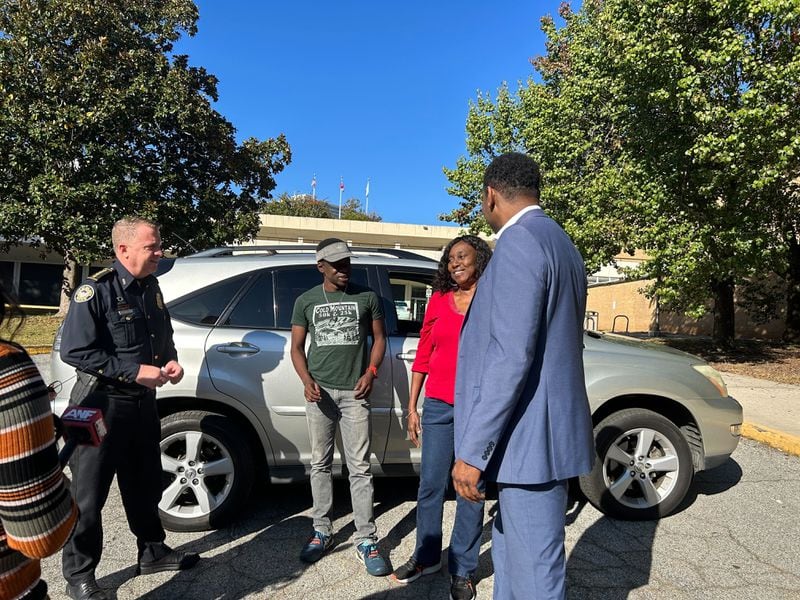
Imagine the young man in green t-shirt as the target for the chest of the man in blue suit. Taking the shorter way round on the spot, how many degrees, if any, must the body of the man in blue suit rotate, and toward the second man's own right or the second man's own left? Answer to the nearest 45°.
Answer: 0° — they already face them

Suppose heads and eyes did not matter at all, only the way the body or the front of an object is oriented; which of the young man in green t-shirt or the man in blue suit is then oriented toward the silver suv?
the man in blue suit

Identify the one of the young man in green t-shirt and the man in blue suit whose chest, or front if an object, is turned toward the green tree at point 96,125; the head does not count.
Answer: the man in blue suit

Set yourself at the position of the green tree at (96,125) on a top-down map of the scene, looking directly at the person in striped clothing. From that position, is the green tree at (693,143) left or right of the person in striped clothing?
left

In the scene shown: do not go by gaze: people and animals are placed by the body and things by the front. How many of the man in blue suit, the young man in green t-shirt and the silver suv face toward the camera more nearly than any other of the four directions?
1

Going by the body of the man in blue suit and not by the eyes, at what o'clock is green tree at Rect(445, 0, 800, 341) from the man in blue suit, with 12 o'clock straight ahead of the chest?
The green tree is roughly at 2 o'clock from the man in blue suit.

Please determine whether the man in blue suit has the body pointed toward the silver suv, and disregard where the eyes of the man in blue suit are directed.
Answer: yes

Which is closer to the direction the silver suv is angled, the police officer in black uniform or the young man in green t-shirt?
the young man in green t-shirt

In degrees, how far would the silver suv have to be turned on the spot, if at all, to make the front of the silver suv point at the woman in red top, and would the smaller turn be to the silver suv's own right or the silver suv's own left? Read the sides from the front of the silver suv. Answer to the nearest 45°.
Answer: approximately 45° to the silver suv's own right

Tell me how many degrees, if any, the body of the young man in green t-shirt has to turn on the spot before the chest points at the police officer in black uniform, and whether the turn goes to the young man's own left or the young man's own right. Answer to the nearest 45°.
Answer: approximately 90° to the young man's own right

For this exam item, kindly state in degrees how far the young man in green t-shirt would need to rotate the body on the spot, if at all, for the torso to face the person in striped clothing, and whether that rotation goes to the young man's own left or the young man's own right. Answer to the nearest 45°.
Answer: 0° — they already face them

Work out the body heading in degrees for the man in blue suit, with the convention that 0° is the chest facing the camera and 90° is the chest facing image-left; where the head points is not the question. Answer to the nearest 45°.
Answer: approximately 135°

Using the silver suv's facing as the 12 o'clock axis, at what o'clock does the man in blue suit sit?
The man in blue suit is roughly at 2 o'clock from the silver suv.

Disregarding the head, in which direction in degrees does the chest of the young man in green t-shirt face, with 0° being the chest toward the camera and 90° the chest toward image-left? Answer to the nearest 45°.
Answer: approximately 0°

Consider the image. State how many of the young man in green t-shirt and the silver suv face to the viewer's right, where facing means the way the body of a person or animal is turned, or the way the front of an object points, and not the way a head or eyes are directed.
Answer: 1

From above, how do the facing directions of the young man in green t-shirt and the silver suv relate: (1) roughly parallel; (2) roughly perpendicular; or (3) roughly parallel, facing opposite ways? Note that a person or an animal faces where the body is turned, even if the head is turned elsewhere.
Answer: roughly perpendicular

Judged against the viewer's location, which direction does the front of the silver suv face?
facing to the right of the viewer

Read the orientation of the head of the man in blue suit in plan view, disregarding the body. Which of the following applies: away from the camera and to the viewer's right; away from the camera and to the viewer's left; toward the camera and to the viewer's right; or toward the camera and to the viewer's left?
away from the camera and to the viewer's left

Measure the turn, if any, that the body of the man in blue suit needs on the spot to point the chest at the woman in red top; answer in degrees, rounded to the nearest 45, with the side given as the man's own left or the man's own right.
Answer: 0° — they already face them
